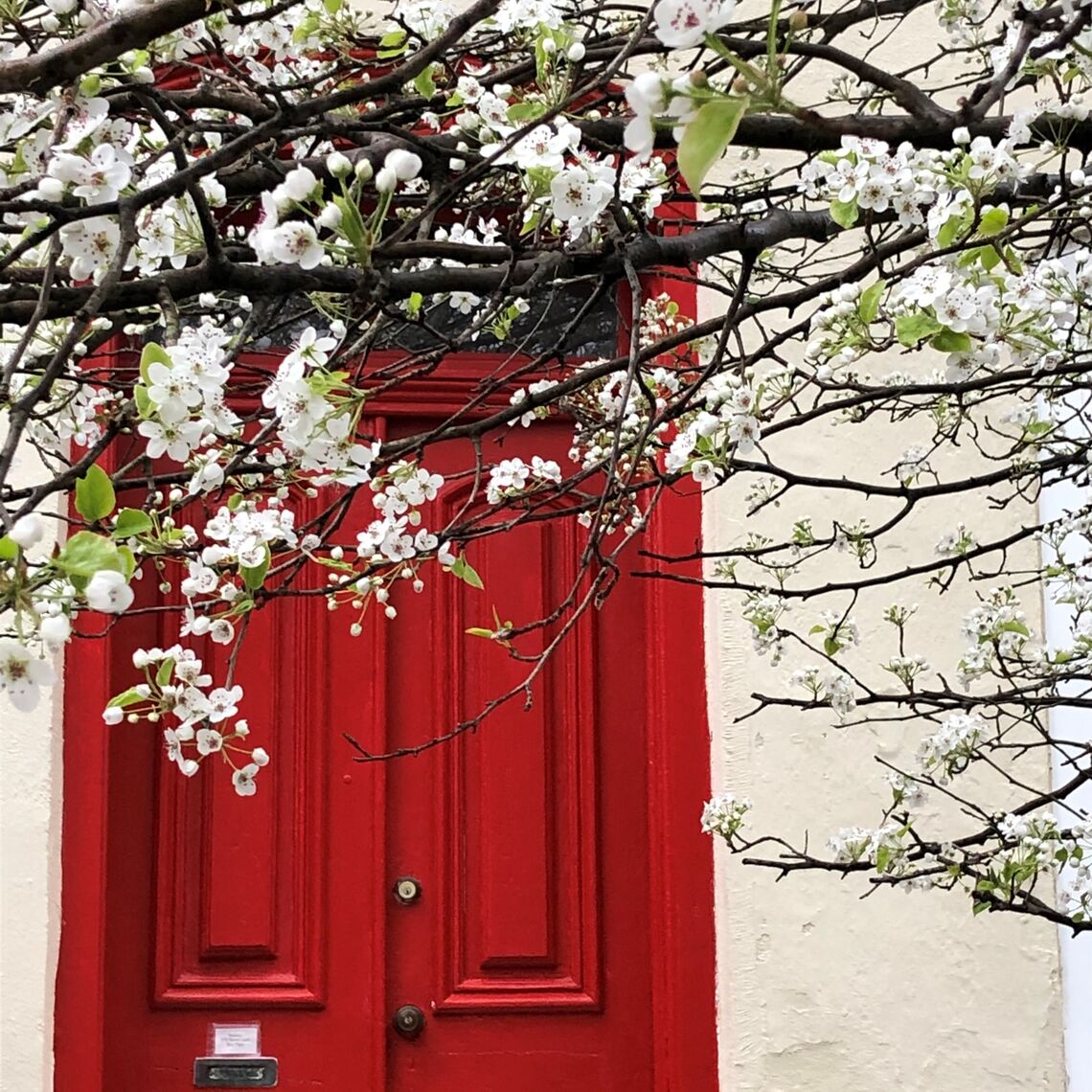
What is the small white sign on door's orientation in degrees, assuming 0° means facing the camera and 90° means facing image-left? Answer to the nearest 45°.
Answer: approximately 0°

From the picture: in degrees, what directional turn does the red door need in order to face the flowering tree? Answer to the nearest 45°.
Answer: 0° — it already faces it

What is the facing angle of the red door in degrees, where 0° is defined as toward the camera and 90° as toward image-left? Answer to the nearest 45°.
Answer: approximately 0°
